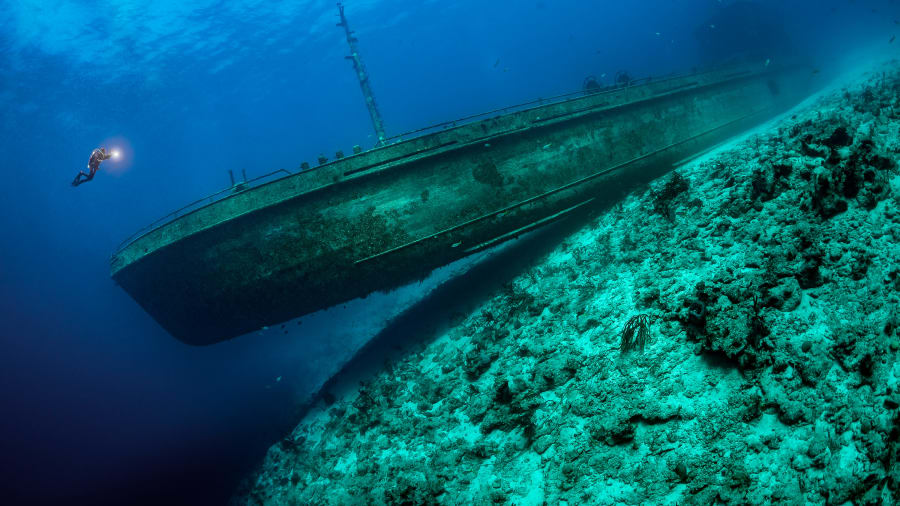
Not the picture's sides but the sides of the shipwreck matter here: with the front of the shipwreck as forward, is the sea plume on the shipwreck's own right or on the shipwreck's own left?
on the shipwreck's own left

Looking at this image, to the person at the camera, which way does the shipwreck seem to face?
facing the viewer and to the left of the viewer
